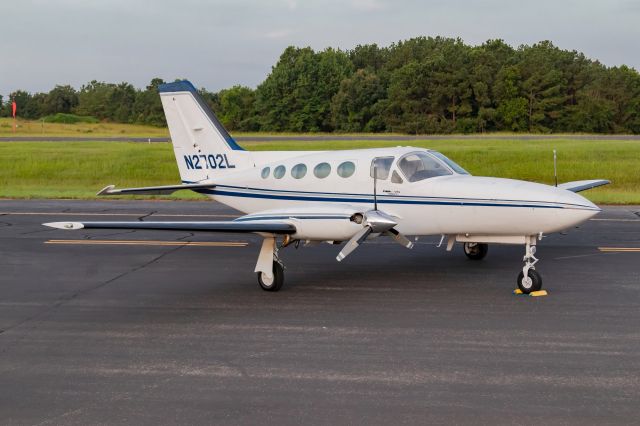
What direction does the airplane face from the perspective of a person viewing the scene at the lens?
facing the viewer and to the right of the viewer
